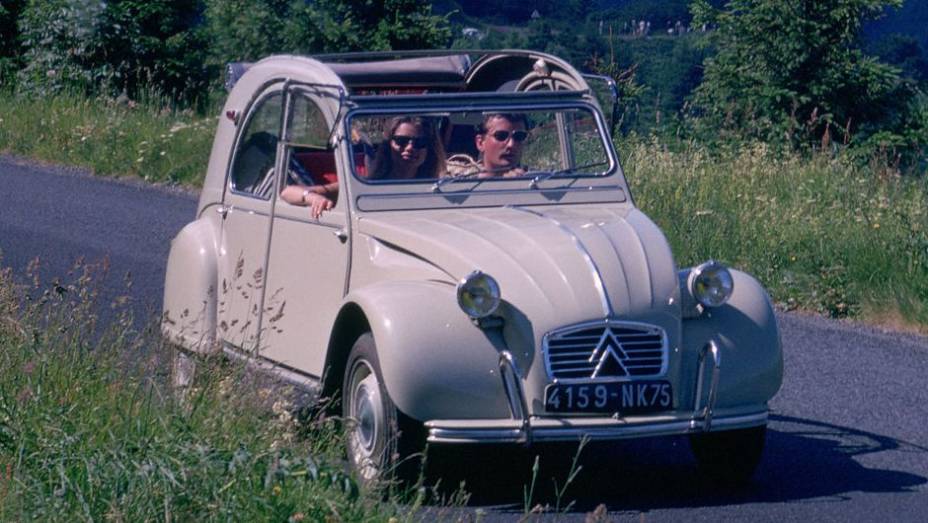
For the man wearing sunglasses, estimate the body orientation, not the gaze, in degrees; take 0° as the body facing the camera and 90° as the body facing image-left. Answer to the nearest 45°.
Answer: approximately 315°

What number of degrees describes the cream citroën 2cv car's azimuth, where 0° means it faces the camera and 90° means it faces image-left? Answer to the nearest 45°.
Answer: approximately 315°
